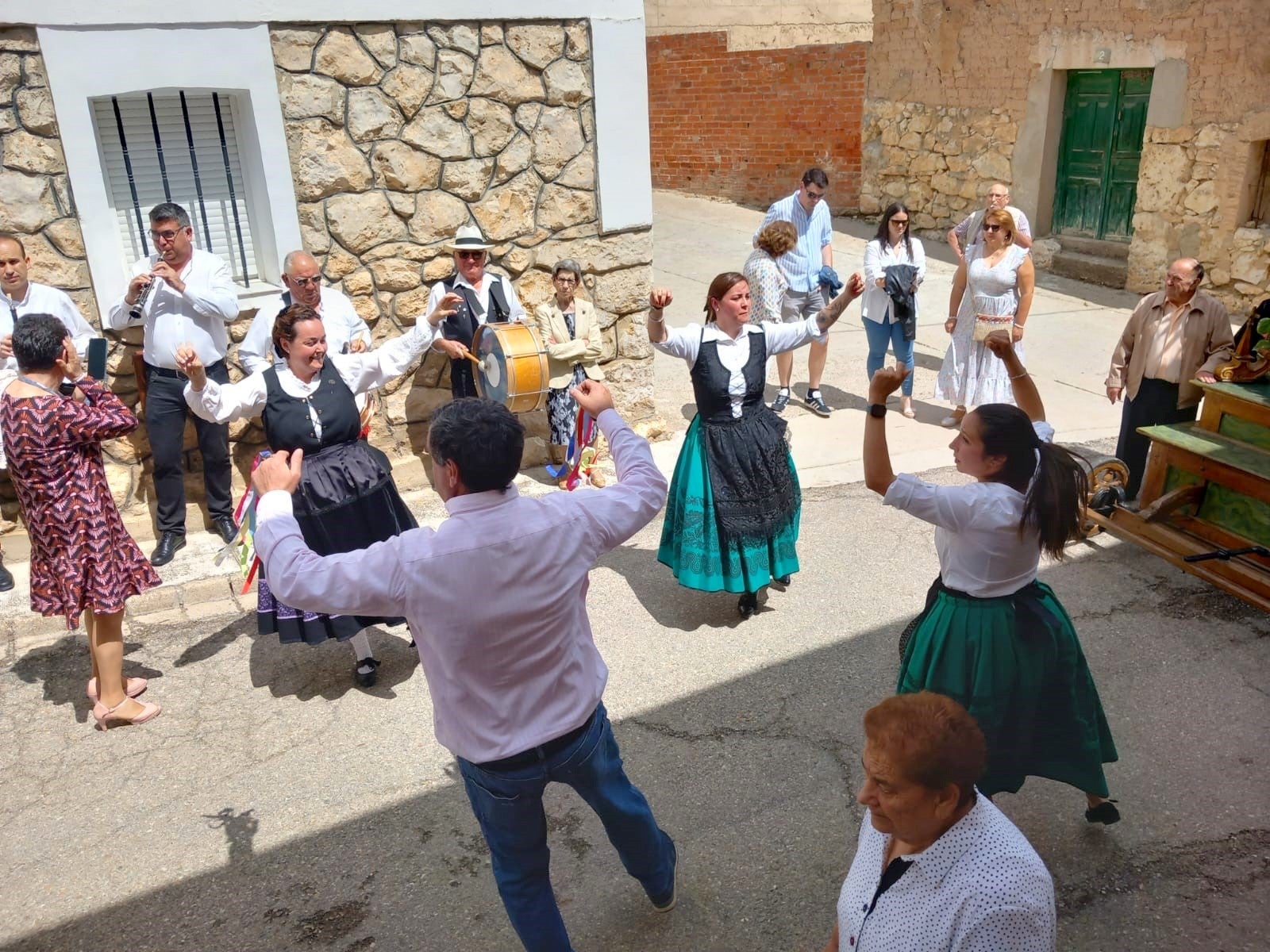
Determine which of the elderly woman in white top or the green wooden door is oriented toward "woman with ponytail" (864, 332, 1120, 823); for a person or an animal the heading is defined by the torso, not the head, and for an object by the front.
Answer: the green wooden door

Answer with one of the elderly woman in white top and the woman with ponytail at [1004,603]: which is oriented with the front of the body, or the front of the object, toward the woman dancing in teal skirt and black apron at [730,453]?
the woman with ponytail at [1004,603]

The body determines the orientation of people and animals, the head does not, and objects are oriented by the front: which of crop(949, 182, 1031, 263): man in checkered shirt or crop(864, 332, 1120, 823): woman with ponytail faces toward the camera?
the man in checkered shirt

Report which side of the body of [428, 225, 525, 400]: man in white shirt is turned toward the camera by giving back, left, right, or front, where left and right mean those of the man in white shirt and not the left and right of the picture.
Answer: front

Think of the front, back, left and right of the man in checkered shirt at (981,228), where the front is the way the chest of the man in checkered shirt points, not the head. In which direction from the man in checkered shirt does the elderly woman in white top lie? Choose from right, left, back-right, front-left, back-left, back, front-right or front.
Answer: front

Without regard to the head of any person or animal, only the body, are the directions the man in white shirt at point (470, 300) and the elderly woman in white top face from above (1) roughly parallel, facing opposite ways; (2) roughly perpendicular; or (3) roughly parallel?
roughly perpendicular

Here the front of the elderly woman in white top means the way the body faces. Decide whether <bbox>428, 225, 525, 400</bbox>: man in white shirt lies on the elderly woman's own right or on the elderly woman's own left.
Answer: on the elderly woman's own right

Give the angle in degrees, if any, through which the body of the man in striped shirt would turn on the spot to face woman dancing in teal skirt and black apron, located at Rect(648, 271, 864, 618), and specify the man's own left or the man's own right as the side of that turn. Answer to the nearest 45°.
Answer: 0° — they already face them

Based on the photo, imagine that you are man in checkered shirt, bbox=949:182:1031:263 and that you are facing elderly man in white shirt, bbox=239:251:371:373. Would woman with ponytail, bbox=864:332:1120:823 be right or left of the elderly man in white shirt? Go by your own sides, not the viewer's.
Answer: left

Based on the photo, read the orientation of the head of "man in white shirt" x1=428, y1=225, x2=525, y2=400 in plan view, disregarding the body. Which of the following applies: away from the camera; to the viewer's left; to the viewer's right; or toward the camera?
toward the camera

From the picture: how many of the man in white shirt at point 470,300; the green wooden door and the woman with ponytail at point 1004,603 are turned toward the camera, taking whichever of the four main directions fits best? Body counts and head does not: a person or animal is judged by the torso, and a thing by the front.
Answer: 2

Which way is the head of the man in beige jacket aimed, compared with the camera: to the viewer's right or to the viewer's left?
to the viewer's left

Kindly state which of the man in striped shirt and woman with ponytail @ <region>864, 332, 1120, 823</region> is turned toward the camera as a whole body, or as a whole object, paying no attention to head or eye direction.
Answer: the man in striped shirt

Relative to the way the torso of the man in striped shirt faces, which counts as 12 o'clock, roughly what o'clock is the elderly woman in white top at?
The elderly woman in white top is roughly at 12 o'clock from the man in striped shirt.

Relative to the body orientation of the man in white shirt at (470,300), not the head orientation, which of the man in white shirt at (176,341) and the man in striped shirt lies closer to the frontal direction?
the man in white shirt

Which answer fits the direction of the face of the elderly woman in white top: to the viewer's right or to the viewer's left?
to the viewer's left

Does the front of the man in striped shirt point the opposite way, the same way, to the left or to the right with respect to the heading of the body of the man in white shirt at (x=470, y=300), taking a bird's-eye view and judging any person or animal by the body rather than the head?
the same way

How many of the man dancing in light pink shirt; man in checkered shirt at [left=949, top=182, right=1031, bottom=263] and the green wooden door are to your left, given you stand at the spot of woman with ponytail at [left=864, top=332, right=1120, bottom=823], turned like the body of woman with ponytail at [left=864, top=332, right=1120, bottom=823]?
1

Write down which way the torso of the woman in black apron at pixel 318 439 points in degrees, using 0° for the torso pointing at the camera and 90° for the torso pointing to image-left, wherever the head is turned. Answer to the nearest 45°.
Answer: approximately 0°

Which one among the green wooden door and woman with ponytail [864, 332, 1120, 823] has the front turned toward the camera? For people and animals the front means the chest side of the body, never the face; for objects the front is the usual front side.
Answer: the green wooden door

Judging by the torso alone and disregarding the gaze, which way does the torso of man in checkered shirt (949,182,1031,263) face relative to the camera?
toward the camera

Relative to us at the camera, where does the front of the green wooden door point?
facing the viewer
